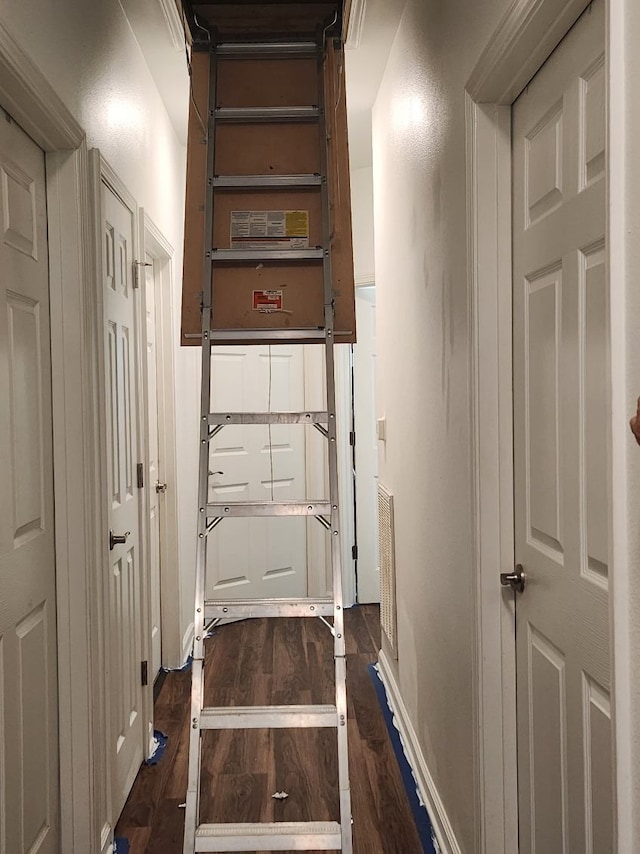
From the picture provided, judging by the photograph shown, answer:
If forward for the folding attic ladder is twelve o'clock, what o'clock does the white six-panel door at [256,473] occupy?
The white six-panel door is roughly at 6 o'clock from the folding attic ladder.

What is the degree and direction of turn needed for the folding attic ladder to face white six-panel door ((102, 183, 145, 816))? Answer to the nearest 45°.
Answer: approximately 135° to its right

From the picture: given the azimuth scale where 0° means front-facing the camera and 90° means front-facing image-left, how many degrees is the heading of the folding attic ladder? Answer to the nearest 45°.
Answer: approximately 0°

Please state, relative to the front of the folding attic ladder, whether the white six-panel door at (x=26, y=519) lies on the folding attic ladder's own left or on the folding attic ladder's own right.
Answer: on the folding attic ladder's own right
